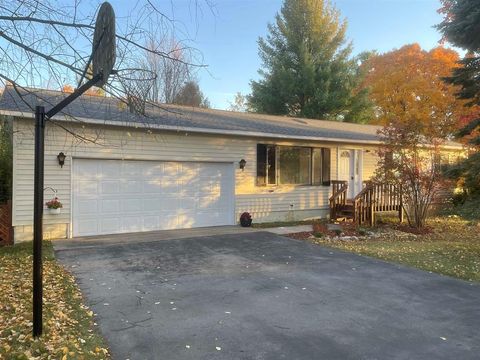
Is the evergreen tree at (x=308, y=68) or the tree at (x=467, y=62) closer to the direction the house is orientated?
the tree

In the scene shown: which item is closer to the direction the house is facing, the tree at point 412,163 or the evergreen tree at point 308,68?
the tree

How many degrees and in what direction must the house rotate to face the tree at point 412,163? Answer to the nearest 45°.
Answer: approximately 45° to its left

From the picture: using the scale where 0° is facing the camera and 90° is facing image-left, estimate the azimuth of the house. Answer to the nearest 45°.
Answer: approximately 315°

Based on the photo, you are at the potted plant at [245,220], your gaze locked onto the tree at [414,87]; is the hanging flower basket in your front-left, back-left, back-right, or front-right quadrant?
back-left
